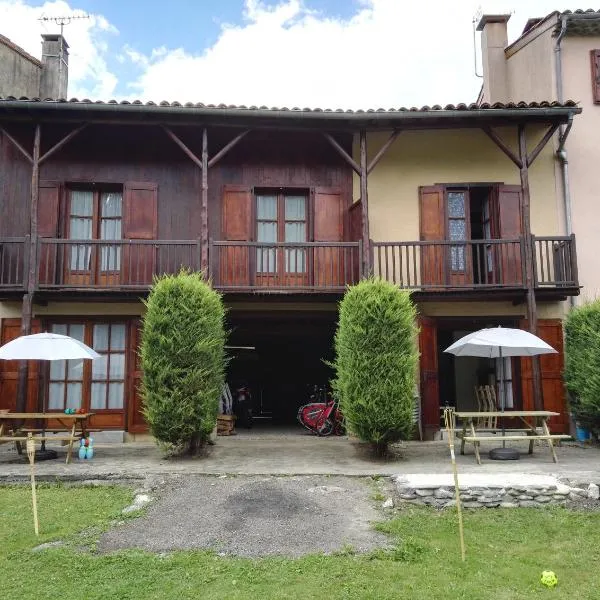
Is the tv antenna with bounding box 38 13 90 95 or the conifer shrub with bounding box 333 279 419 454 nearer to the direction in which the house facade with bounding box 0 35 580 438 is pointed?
the conifer shrub

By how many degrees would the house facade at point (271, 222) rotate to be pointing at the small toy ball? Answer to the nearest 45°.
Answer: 0° — it already faces it

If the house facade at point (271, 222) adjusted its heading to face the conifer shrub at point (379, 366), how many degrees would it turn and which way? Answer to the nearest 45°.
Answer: approximately 45° to its left

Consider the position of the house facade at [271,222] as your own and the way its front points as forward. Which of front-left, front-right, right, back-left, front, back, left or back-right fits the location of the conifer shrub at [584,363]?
left

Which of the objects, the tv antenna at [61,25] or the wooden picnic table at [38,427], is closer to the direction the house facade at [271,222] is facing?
the wooden picnic table

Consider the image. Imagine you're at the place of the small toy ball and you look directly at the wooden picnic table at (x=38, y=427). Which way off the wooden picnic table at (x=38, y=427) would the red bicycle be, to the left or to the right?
right

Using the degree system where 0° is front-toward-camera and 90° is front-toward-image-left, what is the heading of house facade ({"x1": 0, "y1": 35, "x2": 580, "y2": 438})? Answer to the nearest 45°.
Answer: approximately 0°

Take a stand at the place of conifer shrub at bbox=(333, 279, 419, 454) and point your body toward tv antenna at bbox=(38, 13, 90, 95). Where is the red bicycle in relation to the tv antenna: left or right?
right

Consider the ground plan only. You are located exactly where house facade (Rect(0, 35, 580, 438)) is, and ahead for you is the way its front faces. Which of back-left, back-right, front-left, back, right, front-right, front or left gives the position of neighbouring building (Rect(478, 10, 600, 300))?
left

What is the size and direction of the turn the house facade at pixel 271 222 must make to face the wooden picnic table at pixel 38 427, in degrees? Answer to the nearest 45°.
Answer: approximately 45° to its right
